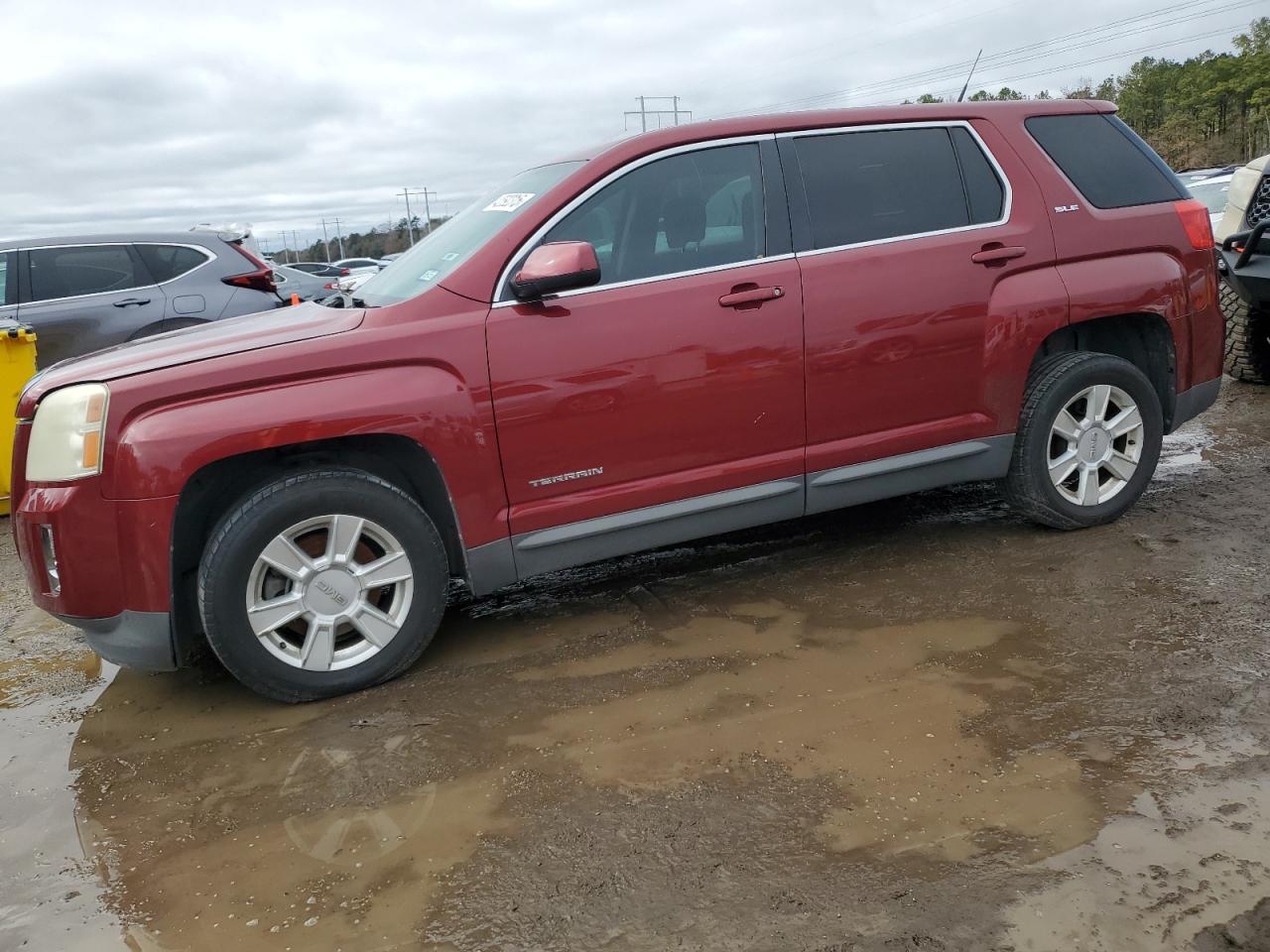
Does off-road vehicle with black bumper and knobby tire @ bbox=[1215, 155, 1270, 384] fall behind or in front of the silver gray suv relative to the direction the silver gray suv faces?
behind

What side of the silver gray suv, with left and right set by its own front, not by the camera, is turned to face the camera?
left

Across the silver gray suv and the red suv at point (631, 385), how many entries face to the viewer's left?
2

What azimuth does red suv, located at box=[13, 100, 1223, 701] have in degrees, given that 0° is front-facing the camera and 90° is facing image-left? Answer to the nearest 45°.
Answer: approximately 90°

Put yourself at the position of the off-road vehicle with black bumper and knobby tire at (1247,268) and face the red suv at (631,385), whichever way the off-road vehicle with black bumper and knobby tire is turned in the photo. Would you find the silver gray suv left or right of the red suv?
right

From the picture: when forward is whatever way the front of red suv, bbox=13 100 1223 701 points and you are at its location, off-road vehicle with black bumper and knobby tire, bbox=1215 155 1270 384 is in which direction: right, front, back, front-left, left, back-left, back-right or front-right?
back-right

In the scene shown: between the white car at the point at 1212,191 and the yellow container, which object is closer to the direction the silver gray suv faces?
the yellow container

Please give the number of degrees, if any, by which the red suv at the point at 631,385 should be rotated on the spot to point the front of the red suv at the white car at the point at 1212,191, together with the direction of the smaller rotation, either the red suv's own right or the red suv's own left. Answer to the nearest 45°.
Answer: approximately 135° to the red suv's own right

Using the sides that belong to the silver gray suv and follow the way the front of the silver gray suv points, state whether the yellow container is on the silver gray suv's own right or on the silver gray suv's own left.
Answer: on the silver gray suv's own left
